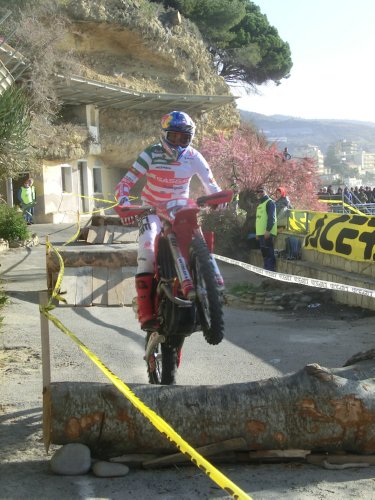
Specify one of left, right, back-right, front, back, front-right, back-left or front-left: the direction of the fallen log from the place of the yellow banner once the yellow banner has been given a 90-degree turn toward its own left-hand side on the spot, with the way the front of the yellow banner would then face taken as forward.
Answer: front-right

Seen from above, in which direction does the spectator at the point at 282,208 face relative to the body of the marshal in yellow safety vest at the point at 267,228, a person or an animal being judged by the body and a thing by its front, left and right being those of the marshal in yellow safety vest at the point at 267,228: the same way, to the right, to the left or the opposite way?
the same way

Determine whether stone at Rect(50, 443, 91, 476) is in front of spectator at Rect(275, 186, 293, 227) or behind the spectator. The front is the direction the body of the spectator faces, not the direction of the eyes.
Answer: in front

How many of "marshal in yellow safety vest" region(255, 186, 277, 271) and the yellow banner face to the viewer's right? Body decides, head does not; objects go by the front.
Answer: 0

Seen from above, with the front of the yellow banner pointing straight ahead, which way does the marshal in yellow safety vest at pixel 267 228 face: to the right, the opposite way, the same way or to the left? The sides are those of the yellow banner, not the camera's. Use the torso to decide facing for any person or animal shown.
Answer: the same way

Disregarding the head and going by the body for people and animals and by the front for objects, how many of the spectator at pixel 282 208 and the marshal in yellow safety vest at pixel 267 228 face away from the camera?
0

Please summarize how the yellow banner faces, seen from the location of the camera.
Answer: facing the viewer and to the left of the viewer

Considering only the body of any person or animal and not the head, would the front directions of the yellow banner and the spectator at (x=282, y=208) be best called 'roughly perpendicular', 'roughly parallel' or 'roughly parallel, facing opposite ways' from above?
roughly parallel

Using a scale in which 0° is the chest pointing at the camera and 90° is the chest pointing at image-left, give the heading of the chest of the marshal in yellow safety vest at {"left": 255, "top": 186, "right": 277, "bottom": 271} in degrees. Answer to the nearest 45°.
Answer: approximately 45°

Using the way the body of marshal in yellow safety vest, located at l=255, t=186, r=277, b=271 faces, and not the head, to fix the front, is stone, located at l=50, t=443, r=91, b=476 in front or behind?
in front

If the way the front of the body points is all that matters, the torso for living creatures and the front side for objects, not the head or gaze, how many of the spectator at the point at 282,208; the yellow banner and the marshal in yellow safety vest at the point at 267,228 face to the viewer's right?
0

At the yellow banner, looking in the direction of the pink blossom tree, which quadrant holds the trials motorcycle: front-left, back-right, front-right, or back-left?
back-left

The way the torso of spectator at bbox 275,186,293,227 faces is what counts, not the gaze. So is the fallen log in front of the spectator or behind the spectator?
in front

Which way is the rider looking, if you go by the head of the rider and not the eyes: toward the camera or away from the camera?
toward the camera
